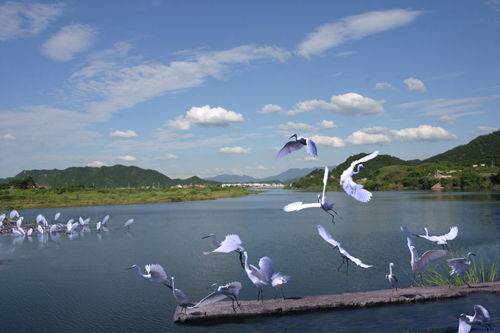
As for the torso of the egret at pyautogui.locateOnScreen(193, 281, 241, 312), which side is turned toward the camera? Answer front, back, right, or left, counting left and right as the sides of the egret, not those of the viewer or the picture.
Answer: left

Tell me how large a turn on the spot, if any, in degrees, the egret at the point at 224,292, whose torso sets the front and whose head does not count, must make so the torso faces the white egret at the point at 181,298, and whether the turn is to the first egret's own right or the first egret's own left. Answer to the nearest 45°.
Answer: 0° — it already faces it
